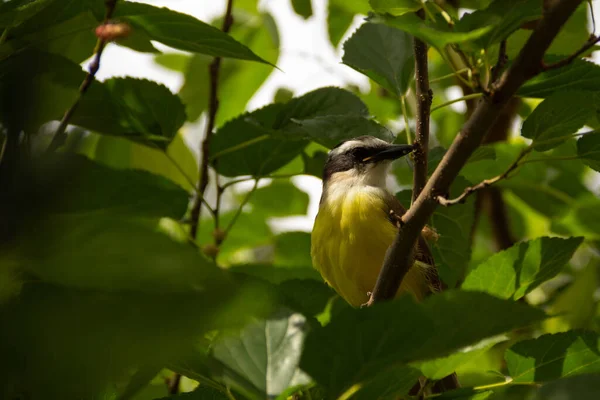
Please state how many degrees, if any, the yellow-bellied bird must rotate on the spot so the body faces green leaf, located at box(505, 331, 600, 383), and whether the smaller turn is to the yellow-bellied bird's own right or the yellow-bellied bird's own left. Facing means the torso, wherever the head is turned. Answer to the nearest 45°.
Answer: approximately 45° to the yellow-bellied bird's own left

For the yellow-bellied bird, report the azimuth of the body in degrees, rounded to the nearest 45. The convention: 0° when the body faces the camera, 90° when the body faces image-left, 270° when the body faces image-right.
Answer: approximately 45°

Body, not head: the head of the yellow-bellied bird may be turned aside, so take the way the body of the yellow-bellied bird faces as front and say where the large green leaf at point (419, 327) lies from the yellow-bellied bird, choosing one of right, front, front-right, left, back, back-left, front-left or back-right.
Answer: front-left

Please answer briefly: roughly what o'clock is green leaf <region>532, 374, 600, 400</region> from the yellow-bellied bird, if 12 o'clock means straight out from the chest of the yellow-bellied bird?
The green leaf is roughly at 10 o'clock from the yellow-bellied bird.

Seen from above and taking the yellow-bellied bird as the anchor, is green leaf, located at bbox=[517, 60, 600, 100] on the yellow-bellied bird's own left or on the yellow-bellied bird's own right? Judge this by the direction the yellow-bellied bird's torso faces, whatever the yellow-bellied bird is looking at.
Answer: on the yellow-bellied bird's own left
